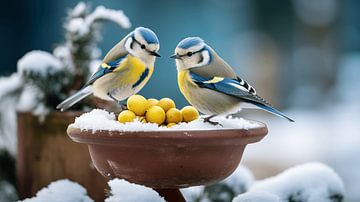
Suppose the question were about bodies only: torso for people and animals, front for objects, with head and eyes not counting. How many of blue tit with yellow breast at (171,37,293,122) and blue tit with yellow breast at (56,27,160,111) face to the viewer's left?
1

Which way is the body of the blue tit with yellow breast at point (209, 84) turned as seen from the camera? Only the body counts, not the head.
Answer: to the viewer's left

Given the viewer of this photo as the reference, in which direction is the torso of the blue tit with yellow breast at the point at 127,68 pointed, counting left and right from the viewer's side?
facing the viewer and to the right of the viewer
